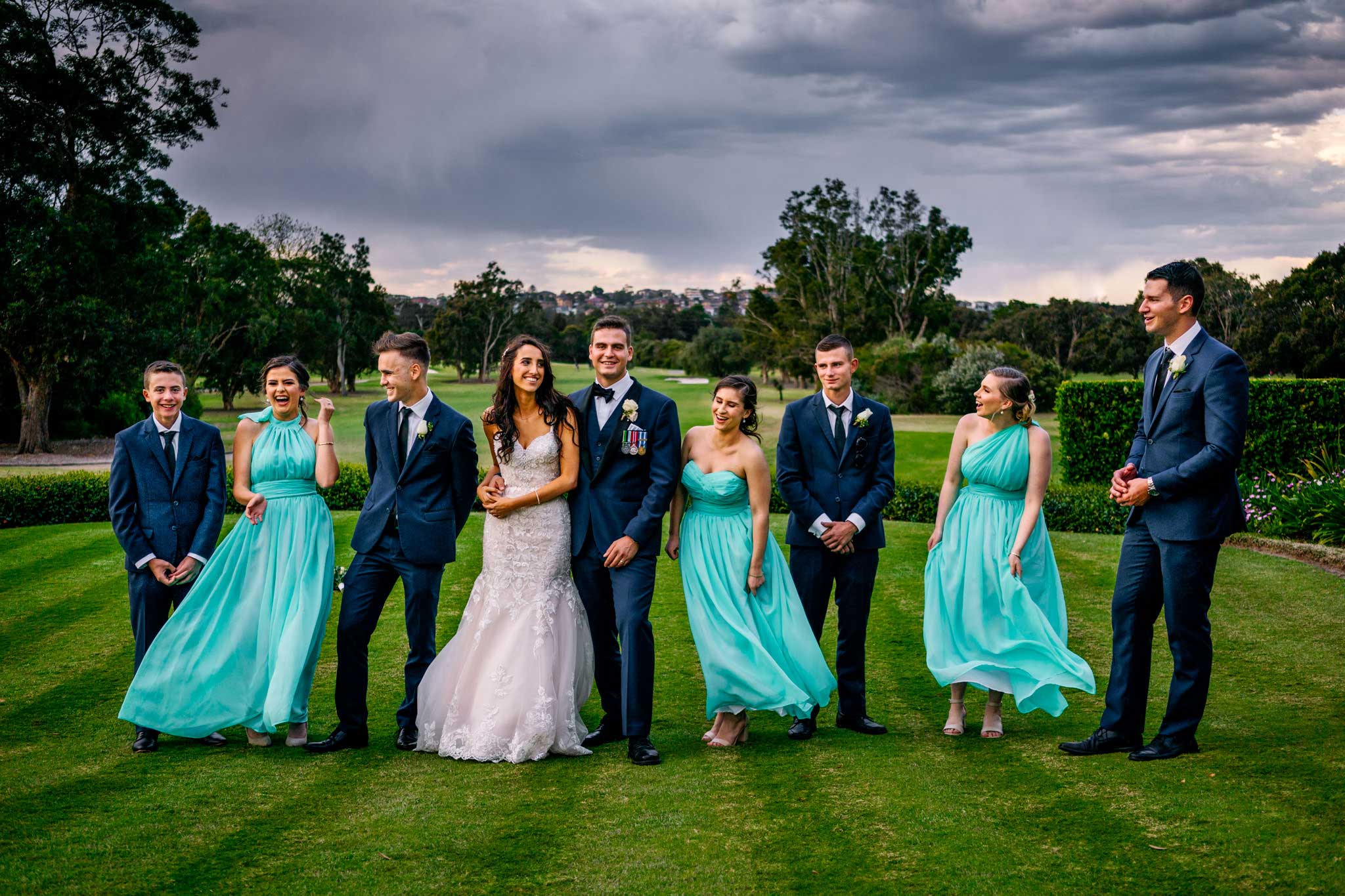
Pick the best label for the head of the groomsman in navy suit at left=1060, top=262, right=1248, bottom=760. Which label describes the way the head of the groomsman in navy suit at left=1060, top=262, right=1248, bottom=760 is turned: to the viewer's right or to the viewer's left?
to the viewer's left

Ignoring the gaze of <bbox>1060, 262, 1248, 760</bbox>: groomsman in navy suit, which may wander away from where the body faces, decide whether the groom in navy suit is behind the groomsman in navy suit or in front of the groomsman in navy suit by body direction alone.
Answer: in front

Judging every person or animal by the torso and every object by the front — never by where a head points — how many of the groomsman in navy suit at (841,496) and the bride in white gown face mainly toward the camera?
2

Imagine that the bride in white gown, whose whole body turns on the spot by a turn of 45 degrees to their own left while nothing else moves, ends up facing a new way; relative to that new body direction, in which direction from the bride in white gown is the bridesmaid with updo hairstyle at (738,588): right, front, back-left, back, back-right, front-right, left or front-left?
front-left

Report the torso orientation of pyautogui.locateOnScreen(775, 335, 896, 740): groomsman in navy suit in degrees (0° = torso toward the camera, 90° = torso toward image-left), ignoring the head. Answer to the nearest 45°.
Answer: approximately 0°

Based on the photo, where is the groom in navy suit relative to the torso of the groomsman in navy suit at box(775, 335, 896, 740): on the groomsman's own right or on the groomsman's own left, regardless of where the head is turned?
on the groomsman's own right

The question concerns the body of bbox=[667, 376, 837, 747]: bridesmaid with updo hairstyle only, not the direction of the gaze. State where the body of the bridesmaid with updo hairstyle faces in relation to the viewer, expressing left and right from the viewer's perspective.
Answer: facing the viewer and to the left of the viewer

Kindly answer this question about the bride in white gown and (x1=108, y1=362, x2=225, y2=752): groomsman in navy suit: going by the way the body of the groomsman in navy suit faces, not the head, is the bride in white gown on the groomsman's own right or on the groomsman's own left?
on the groomsman's own left

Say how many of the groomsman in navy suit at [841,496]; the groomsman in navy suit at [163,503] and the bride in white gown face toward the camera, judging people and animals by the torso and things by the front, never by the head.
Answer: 3
